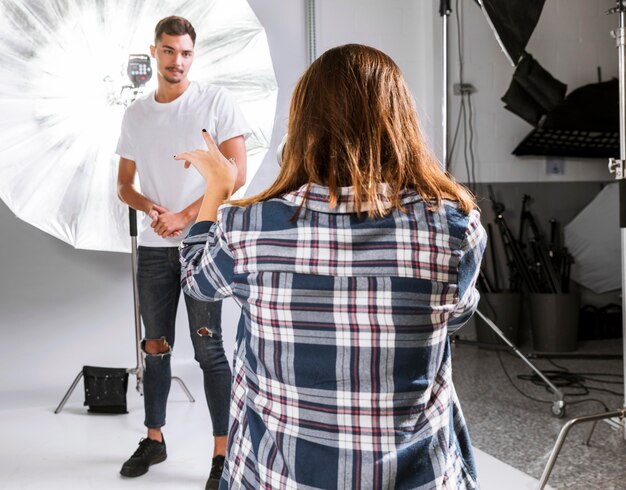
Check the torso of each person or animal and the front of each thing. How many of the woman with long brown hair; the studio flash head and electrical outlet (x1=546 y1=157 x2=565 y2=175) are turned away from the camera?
2

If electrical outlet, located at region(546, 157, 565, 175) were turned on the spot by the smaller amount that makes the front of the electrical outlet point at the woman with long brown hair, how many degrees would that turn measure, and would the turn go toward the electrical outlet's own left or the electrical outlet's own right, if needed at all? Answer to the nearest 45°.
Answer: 0° — it already faces them

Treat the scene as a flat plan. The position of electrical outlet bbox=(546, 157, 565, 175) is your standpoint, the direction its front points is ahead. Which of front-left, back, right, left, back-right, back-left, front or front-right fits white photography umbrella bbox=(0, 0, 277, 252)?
front-right

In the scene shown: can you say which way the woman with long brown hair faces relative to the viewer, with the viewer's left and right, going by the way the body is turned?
facing away from the viewer

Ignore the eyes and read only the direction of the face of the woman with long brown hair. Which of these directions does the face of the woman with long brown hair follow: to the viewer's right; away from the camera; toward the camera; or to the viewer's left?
away from the camera

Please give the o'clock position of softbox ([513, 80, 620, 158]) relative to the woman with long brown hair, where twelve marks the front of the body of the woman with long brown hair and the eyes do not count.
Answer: The softbox is roughly at 1 o'clock from the woman with long brown hair.

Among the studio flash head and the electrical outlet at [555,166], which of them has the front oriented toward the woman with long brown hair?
the electrical outlet

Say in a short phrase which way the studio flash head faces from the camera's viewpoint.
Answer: facing away from the viewer
